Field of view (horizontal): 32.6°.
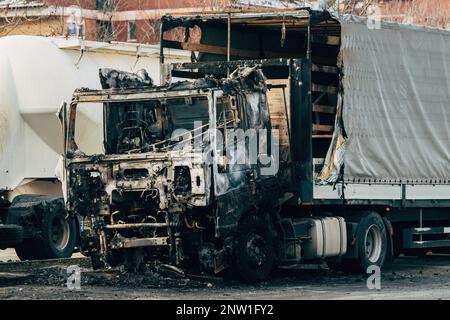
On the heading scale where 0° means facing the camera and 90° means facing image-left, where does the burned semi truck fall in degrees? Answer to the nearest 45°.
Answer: approximately 45°

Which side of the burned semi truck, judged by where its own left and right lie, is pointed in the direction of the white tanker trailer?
right
